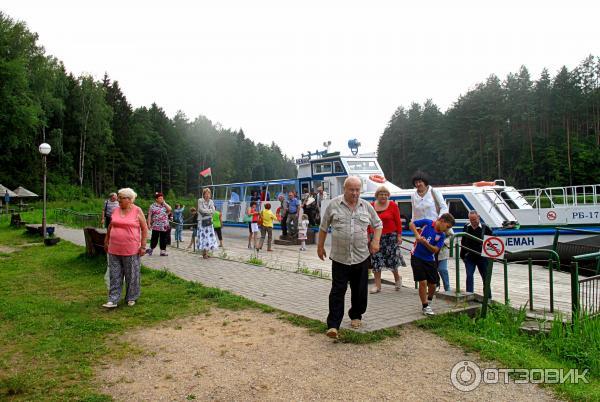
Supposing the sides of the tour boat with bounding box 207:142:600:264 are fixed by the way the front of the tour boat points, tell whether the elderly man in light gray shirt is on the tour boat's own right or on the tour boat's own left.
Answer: on the tour boat's own right

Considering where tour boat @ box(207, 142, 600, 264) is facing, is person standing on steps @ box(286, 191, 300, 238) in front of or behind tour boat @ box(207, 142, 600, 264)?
behind

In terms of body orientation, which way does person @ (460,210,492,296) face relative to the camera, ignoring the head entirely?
toward the camera

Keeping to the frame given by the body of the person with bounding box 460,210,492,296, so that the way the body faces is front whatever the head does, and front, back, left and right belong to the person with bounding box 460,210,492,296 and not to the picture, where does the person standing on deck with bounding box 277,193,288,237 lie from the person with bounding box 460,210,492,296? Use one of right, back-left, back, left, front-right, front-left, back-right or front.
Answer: back-right

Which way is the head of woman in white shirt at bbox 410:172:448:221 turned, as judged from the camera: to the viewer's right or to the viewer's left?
to the viewer's left

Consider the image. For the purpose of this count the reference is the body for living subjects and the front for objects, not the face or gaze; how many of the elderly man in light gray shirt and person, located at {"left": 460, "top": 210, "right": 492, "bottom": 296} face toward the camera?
2

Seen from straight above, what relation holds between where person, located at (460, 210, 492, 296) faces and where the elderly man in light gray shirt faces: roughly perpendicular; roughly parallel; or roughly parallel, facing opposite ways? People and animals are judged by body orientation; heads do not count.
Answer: roughly parallel

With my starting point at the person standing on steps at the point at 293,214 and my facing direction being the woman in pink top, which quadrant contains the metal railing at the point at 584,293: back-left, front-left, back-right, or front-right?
front-left

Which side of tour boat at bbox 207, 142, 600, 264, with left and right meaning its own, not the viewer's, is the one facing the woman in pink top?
right

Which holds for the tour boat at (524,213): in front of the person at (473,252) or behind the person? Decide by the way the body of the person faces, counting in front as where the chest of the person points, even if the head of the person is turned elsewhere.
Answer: behind

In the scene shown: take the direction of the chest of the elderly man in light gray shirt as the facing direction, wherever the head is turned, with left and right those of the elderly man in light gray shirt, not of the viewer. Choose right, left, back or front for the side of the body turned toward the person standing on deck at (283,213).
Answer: back

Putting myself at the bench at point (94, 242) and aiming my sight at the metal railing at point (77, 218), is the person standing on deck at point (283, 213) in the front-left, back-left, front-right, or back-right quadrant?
front-right

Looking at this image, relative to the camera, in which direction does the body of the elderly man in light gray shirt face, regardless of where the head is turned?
toward the camera

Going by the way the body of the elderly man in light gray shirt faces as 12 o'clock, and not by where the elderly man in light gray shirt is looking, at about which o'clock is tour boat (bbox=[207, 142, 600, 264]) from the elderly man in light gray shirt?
The tour boat is roughly at 7 o'clock from the elderly man in light gray shirt.

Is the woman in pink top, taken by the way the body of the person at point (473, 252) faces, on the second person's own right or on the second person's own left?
on the second person's own right
